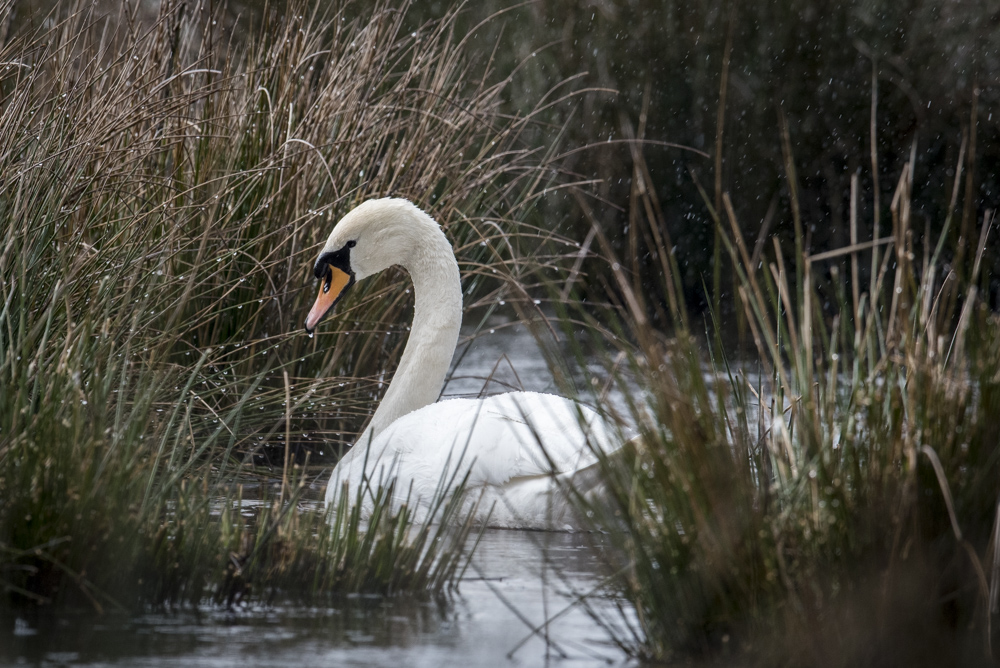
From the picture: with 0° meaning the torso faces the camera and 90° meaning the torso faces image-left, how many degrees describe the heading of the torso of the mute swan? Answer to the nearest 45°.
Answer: approximately 90°
